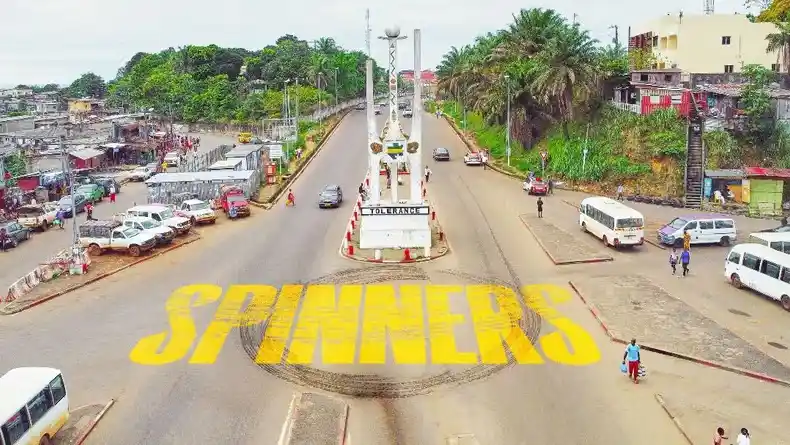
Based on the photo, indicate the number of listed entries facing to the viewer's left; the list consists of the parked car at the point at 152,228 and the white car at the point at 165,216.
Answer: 0

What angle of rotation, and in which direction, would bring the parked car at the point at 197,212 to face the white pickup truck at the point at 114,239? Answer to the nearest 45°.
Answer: approximately 90° to its right

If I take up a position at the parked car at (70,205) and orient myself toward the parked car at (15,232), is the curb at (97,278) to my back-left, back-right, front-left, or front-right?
front-left

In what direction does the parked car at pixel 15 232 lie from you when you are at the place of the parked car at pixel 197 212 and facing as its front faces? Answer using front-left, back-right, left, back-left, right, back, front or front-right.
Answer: back-right

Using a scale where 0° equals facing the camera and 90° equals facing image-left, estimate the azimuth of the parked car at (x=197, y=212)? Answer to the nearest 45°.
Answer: approximately 315°

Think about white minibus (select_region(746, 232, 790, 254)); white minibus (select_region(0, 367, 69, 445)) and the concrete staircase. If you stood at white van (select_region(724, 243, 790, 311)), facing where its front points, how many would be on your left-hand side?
1

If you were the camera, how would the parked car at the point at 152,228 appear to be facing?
facing the viewer and to the right of the viewer

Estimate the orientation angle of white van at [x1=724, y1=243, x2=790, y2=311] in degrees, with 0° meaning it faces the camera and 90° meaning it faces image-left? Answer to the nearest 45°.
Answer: approximately 135°

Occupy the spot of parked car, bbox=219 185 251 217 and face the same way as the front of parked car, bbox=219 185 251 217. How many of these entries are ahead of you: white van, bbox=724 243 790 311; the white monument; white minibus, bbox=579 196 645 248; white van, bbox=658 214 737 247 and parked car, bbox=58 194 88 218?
4

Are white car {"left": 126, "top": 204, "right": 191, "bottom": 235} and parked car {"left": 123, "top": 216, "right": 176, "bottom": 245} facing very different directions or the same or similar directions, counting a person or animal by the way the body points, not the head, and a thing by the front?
same or similar directions

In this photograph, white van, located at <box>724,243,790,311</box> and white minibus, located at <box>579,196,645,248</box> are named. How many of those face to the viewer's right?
0

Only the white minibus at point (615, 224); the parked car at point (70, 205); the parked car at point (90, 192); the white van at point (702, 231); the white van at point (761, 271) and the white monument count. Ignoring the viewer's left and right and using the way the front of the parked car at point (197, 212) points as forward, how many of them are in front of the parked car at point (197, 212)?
4

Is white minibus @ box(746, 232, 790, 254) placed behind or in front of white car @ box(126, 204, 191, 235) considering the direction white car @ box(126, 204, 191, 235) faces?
in front

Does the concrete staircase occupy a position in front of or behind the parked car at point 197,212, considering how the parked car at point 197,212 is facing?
in front

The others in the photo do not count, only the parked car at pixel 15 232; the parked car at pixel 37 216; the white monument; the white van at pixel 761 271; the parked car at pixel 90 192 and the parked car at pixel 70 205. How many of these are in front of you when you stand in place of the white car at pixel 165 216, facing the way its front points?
2
